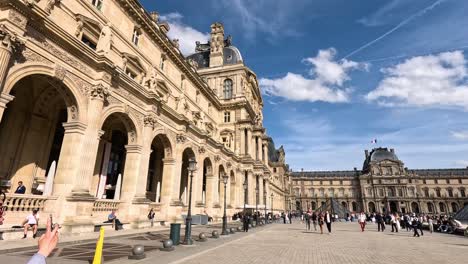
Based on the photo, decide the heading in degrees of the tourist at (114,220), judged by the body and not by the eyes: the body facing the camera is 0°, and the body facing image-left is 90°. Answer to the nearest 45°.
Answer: approximately 315°

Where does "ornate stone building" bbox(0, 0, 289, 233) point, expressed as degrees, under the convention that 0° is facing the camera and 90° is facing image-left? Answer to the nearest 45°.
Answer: approximately 315°

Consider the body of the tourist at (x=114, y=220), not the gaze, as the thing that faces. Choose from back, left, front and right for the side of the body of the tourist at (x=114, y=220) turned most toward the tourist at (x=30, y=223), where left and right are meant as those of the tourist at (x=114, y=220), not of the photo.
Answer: right

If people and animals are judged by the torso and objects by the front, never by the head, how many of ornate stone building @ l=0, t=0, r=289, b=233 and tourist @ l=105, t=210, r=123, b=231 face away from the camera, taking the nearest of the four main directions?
0
